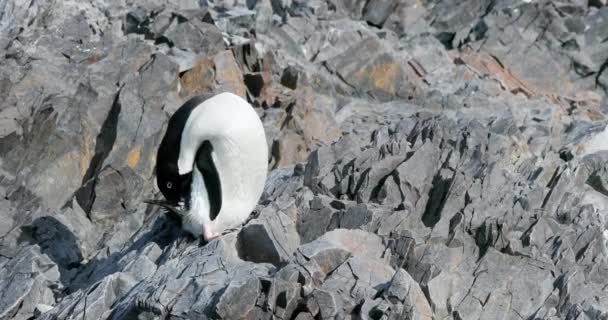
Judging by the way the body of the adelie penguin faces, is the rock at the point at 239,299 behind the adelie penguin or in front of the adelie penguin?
in front

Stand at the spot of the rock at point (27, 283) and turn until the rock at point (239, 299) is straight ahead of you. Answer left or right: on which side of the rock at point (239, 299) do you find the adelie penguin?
left

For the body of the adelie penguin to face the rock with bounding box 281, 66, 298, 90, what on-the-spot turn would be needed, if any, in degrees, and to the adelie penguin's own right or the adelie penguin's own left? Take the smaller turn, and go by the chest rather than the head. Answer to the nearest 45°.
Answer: approximately 135° to the adelie penguin's own left
